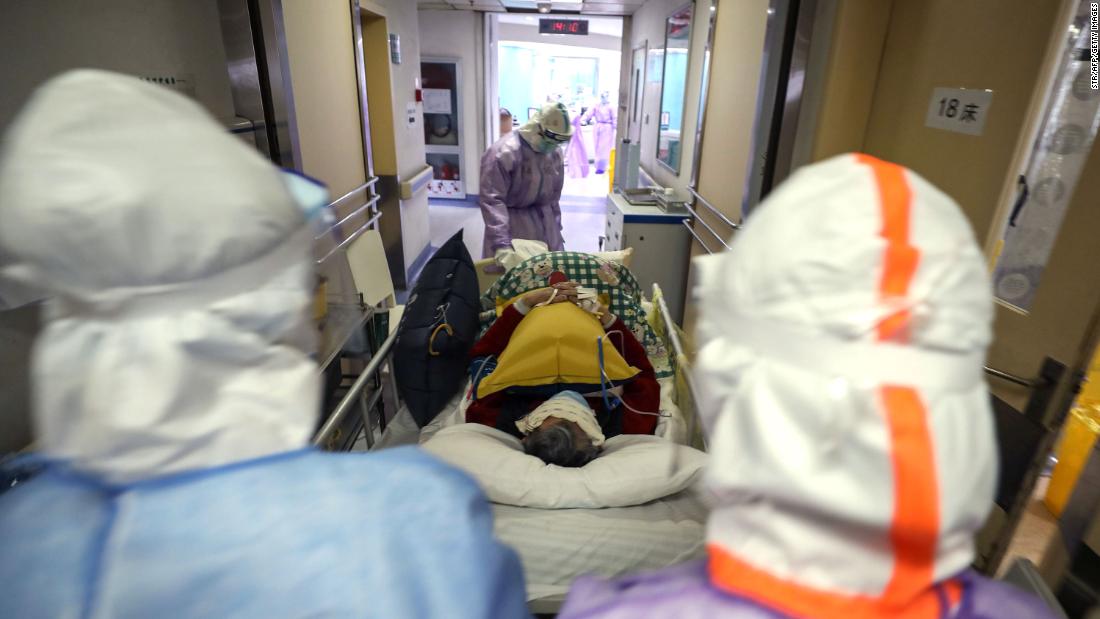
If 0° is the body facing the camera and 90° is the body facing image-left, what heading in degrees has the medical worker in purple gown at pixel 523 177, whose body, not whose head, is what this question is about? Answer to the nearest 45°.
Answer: approximately 315°

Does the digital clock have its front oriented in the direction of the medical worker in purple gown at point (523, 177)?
yes

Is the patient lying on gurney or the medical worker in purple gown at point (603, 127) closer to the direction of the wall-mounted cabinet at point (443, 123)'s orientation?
the patient lying on gurney

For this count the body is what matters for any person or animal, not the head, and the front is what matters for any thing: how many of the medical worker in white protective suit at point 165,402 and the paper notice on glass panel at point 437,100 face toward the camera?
1

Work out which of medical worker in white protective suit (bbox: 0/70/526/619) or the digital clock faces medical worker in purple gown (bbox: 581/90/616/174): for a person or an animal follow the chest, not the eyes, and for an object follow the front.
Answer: the medical worker in white protective suit

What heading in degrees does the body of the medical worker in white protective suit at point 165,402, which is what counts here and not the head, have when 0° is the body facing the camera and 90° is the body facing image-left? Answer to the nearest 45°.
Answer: approximately 225°

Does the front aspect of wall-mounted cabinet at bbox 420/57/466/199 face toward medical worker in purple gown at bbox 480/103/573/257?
yes
